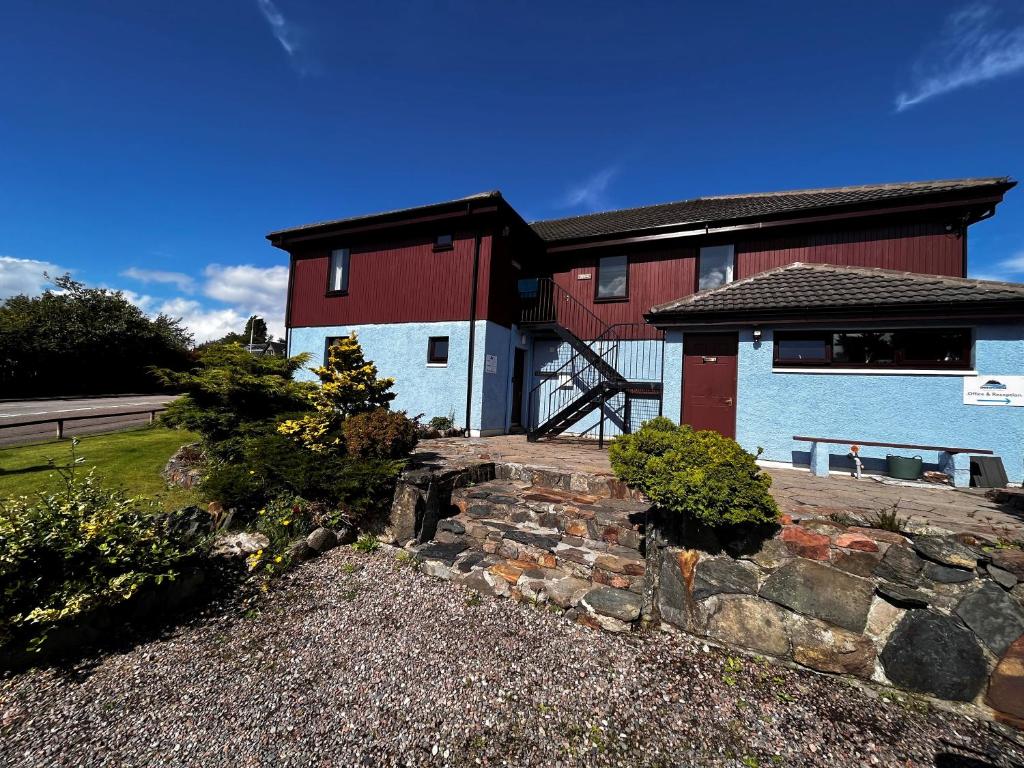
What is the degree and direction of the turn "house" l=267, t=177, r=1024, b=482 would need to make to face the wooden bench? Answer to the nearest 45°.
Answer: approximately 45° to its left

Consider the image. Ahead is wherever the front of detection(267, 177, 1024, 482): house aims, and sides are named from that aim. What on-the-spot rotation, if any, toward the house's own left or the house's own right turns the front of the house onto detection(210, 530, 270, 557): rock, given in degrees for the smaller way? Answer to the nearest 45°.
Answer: approximately 45° to the house's own right

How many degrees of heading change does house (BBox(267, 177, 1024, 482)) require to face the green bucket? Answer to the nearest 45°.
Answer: approximately 45° to its left

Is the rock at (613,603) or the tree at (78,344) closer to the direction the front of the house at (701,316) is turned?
the rock

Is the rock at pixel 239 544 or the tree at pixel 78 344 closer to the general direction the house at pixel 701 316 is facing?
the rock

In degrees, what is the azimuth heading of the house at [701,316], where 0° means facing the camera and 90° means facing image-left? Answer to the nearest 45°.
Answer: approximately 0°

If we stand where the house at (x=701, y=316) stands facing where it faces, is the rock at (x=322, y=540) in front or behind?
in front

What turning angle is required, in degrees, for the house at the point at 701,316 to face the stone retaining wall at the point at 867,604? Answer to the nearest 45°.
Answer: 0° — it already faces it

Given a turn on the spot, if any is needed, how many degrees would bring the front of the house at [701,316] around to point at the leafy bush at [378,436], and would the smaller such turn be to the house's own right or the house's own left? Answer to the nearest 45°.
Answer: approximately 45° to the house's own right

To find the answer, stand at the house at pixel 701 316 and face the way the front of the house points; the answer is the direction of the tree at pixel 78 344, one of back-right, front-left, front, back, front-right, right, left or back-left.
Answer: right

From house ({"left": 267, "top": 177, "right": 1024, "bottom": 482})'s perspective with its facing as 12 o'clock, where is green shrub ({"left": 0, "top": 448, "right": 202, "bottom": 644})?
The green shrub is roughly at 1 o'clock from the house.

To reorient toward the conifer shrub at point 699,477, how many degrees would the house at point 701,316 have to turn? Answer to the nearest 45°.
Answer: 0° — it already faces it
